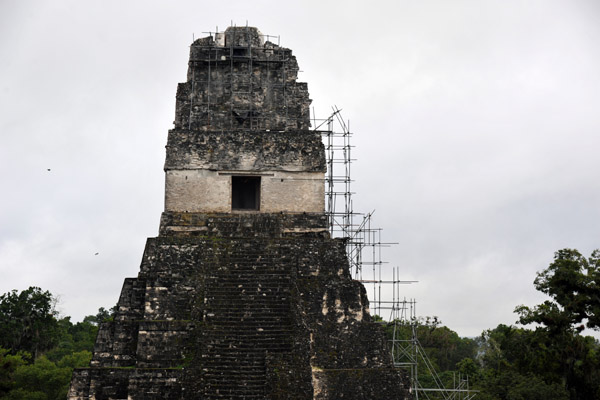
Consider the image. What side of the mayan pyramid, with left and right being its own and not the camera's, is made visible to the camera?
front
